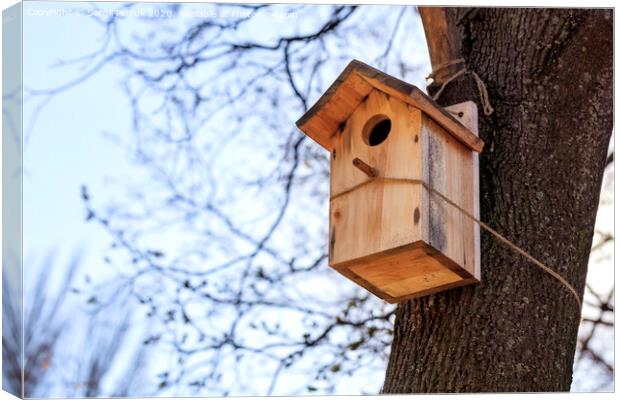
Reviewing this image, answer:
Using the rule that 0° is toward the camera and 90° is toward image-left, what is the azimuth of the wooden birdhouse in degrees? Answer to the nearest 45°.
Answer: approximately 45°
